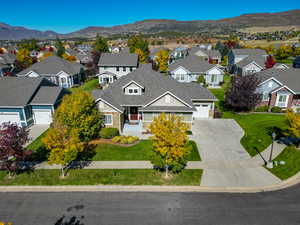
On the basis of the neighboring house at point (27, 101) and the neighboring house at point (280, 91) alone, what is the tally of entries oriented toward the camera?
2

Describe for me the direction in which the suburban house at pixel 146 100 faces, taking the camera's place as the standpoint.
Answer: facing the viewer

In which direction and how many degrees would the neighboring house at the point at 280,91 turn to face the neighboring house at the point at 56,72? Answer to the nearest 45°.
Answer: approximately 90° to its right

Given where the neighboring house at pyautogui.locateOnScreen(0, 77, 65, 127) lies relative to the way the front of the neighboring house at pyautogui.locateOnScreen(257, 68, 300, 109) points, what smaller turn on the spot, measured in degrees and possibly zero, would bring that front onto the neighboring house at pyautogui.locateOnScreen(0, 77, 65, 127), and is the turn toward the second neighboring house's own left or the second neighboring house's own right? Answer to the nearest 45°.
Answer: approximately 45° to the second neighboring house's own right

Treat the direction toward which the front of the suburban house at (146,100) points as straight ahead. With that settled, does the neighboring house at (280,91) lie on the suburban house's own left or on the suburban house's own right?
on the suburban house's own left

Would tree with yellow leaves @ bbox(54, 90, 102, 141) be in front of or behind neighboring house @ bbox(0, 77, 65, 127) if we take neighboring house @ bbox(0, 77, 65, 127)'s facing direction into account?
in front

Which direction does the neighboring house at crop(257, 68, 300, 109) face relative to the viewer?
toward the camera

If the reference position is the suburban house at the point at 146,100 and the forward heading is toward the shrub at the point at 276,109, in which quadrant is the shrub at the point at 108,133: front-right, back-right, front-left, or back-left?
back-right

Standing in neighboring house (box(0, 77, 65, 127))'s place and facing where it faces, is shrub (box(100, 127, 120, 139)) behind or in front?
in front

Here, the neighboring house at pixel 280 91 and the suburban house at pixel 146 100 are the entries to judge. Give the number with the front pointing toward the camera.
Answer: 2

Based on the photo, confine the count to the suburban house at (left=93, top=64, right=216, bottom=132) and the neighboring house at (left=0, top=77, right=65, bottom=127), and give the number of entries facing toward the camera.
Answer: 2

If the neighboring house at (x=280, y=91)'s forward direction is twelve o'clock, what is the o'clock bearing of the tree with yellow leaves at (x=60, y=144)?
The tree with yellow leaves is roughly at 1 o'clock from the neighboring house.
